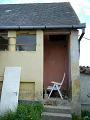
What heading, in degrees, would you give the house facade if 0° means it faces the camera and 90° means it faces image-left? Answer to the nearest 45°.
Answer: approximately 0°
